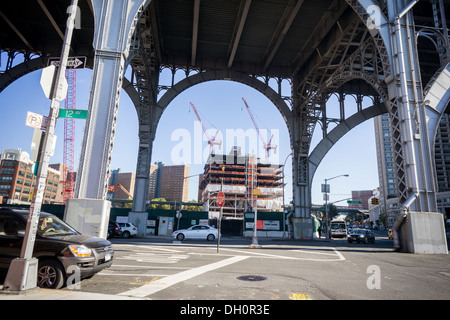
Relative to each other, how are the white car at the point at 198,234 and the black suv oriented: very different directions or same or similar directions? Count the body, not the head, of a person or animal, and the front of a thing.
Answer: very different directions

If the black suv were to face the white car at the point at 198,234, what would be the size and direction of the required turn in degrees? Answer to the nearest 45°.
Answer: approximately 90° to its left

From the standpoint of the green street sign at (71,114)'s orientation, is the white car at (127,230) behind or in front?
behind

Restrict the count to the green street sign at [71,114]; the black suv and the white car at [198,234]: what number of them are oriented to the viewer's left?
1

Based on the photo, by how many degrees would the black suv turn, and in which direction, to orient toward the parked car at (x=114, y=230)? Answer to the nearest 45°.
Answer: approximately 135° to its left

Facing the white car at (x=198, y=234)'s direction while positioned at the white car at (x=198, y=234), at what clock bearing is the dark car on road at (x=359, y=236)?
The dark car on road is roughly at 6 o'clock from the white car.

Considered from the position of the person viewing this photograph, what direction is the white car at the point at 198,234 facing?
facing to the left of the viewer

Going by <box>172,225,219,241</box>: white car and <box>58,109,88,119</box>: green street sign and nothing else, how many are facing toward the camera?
1

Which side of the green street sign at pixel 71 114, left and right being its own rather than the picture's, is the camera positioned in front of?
front

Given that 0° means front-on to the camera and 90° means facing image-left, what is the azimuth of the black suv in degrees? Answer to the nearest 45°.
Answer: approximately 315°

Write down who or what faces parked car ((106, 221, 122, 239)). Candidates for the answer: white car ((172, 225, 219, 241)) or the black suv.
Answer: the white car

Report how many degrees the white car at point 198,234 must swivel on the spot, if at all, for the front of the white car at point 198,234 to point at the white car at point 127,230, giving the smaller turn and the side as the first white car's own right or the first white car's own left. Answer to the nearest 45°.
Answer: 0° — it already faces it

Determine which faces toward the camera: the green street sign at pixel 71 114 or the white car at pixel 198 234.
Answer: the green street sign
